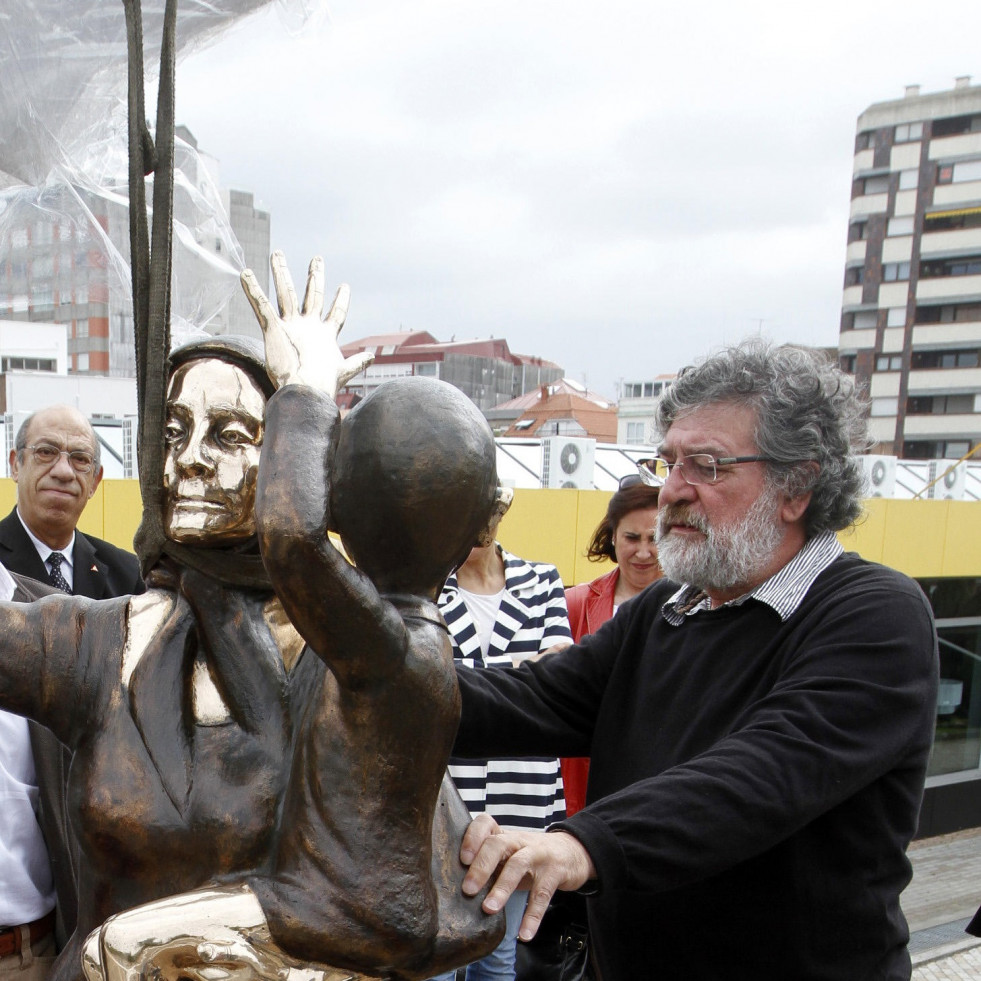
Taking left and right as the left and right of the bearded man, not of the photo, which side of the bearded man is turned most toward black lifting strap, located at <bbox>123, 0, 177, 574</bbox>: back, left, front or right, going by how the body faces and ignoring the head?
front

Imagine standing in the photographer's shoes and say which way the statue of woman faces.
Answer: facing the viewer

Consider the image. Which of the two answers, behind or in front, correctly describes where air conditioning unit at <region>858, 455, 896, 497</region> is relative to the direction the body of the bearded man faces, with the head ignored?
behind

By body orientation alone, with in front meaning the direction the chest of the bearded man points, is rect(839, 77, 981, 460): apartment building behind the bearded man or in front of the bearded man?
behind

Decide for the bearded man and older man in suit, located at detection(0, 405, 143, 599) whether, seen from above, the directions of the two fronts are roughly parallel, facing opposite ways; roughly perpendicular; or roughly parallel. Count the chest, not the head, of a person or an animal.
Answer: roughly perpendicular

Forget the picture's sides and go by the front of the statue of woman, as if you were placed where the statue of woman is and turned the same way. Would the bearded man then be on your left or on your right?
on your left

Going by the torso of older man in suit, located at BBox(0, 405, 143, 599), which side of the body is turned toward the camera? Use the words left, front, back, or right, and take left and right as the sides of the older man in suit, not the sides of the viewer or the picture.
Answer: front

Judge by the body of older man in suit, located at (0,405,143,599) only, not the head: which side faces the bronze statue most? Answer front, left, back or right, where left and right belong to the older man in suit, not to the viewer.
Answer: front

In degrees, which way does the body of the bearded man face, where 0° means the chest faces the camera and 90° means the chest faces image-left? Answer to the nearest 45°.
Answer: approximately 45°

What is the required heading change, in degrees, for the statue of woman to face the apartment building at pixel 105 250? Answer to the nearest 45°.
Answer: approximately 180°
